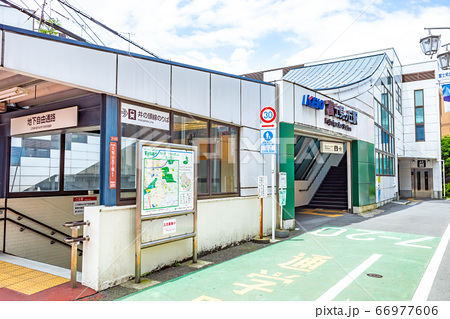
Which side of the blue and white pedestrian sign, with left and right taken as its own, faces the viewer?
front

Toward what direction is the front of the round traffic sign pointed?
toward the camera

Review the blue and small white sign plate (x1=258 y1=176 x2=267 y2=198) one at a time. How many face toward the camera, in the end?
2

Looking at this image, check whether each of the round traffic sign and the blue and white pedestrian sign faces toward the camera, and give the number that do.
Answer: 2

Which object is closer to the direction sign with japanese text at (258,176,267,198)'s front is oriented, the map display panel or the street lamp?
the map display panel

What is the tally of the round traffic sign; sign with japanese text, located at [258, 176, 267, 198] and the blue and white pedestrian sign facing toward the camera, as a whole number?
3

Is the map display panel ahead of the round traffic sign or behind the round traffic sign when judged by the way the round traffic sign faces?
ahead

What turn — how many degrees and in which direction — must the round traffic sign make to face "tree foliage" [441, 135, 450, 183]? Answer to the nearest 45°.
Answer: approximately 135° to its left

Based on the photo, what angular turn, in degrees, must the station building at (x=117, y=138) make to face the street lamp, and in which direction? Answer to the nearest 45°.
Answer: approximately 45° to its left

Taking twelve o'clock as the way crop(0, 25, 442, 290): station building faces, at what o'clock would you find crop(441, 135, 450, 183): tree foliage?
The tree foliage is roughly at 9 o'clock from the station building.

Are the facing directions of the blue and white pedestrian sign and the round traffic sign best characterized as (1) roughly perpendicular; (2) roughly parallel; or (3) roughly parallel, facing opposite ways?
roughly parallel

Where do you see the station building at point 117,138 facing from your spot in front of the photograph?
facing the viewer and to the right of the viewer

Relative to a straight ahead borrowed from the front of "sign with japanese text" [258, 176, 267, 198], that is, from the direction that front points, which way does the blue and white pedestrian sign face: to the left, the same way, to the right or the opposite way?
the same way
